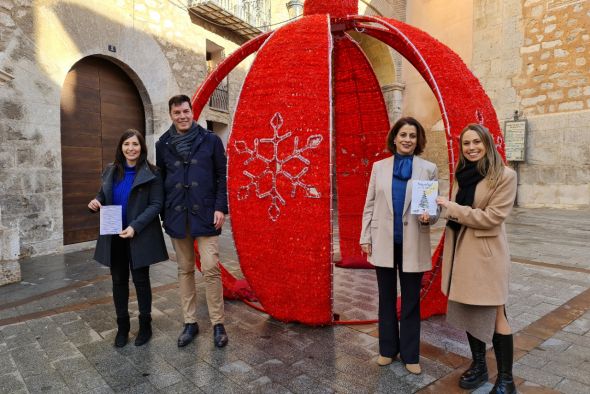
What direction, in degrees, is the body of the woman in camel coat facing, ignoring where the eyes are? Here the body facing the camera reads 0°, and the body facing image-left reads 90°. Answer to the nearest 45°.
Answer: approximately 45°

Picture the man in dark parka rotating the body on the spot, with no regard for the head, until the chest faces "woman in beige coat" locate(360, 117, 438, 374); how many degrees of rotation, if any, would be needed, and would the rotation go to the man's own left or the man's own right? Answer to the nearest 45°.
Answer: approximately 45° to the man's own left

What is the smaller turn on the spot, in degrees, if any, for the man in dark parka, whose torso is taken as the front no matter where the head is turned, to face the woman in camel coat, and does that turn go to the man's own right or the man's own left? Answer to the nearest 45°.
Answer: approximately 45° to the man's own left

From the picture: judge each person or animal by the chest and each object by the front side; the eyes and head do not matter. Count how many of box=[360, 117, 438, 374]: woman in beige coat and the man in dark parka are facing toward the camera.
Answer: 2

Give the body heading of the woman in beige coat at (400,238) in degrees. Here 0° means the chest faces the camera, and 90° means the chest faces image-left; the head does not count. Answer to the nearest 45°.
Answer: approximately 0°

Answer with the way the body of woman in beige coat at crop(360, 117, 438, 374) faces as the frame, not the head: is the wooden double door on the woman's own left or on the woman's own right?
on the woman's own right

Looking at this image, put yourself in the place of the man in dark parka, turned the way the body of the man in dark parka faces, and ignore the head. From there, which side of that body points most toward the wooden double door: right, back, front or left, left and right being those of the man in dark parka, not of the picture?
back
